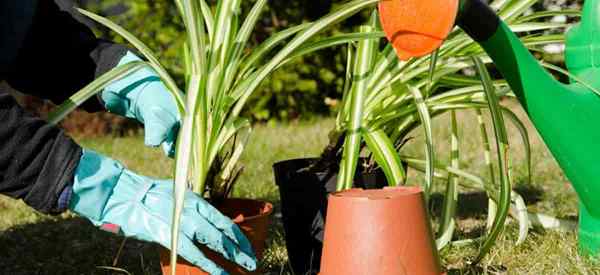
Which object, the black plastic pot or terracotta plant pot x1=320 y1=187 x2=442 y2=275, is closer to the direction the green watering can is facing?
the black plastic pot

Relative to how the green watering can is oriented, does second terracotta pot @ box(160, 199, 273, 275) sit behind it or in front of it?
in front

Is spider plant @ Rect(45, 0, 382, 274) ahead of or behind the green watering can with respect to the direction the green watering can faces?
ahead

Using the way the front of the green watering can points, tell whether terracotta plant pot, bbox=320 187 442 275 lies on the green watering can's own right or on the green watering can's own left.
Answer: on the green watering can's own left

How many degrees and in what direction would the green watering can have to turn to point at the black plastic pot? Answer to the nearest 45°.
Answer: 0° — it already faces it

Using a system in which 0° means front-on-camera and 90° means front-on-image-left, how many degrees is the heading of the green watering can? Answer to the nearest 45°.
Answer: approximately 90°
